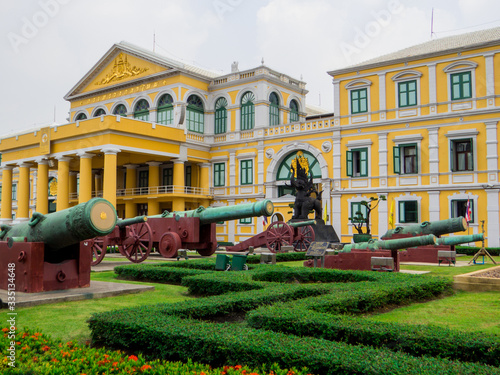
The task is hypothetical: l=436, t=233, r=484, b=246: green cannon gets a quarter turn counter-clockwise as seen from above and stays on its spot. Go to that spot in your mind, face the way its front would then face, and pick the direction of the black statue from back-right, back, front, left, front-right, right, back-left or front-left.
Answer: front-left

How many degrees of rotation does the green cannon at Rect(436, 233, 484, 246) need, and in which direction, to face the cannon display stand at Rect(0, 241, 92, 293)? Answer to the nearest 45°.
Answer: approximately 135° to its right

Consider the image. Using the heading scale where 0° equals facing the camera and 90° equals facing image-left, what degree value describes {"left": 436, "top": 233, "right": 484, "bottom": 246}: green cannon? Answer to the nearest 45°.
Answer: approximately 270°

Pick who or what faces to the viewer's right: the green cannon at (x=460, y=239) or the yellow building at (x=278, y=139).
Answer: the green cannon

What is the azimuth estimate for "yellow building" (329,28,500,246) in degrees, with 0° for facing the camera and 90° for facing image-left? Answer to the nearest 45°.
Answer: approximately 45°

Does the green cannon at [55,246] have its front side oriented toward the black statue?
no

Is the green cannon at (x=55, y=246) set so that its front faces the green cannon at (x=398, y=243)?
no

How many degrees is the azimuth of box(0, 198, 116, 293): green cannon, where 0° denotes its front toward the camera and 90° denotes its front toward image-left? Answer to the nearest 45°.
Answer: approximately 315°

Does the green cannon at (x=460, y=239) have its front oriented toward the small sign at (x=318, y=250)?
no

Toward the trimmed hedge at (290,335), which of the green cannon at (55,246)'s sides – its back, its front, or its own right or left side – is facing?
front

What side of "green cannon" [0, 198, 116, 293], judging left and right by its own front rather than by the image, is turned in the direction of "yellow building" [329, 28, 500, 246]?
left

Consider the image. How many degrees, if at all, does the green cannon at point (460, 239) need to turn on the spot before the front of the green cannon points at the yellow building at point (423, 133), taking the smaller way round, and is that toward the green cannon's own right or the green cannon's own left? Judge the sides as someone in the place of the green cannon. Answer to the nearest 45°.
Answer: approximately 90° to the green cannon's own left

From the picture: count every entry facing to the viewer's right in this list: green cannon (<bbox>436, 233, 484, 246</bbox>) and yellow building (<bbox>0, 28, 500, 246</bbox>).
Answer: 1
